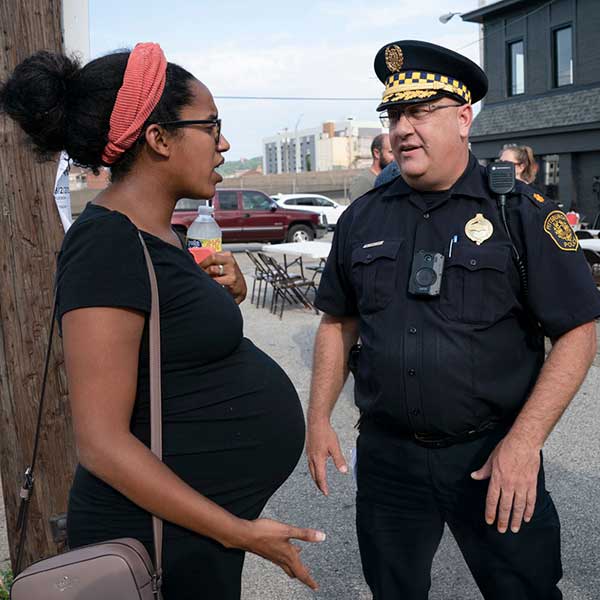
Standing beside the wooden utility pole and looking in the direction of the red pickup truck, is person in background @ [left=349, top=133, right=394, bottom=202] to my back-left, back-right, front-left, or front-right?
front-right

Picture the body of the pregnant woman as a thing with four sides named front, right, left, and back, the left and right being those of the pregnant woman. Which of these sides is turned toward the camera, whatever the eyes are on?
right

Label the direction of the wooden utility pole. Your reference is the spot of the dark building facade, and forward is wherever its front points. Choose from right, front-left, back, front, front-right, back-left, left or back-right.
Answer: front-left

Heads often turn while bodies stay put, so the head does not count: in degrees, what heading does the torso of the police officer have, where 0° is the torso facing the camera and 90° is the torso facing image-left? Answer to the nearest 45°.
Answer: approximately 45°

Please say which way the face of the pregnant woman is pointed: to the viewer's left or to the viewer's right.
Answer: to the viewer's right

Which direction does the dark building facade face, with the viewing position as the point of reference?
facing the viewer and to the left of the viewer

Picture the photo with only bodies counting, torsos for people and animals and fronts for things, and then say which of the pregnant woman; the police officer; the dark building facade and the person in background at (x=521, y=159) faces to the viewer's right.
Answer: the pregnant woman

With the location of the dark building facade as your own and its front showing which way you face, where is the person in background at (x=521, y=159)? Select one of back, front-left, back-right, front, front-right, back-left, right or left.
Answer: front-left

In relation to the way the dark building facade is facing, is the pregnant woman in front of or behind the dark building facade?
in front

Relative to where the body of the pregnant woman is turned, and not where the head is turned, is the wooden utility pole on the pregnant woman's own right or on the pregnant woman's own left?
on the pregnant woman's own left

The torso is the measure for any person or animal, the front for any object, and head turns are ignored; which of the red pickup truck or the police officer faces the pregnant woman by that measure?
the police officer

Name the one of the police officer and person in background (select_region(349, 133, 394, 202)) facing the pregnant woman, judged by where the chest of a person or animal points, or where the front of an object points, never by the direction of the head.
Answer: the police officer
